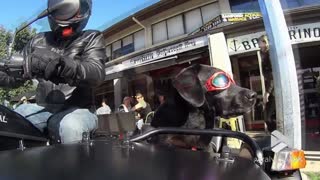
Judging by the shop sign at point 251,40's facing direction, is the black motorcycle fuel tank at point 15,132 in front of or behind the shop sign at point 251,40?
in front

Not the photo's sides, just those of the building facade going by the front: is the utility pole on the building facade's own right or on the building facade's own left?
on the building facade's own left

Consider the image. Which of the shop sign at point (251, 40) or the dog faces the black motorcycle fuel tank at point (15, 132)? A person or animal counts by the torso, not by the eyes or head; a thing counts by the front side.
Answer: the shop sign

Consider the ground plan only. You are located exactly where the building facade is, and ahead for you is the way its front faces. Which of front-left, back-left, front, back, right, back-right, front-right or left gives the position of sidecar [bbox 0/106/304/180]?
front-left

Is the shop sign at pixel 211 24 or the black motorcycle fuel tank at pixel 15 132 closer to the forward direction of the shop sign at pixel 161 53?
the black motorcycle fuel tank

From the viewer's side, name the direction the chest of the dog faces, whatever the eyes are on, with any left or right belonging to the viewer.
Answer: facing to the right of the viewer

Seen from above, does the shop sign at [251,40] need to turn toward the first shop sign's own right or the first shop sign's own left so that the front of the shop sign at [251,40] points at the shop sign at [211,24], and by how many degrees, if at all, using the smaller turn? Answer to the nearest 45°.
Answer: approximately 135° to the first shop sign's own right

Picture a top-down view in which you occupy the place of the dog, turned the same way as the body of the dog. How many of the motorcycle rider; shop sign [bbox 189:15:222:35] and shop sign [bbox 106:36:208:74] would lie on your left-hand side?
2
